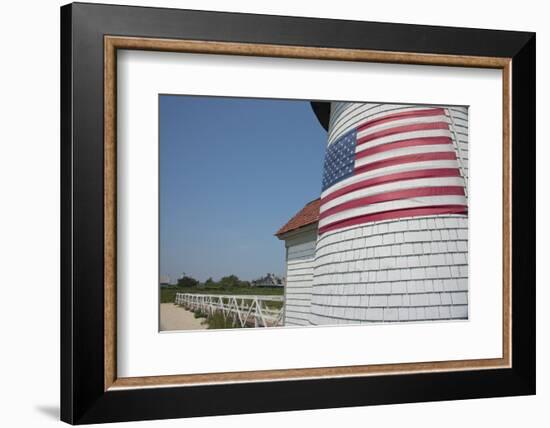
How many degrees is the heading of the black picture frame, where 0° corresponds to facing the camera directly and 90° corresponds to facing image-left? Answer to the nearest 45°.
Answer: approximately 315°
